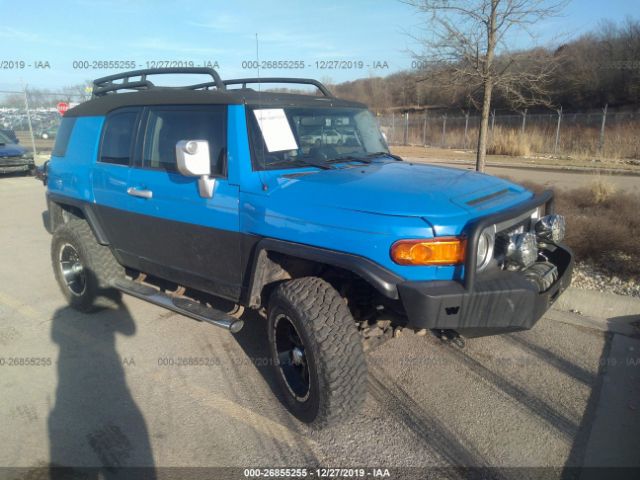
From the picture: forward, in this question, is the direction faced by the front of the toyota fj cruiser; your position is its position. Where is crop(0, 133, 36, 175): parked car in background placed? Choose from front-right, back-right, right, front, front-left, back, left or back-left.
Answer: back

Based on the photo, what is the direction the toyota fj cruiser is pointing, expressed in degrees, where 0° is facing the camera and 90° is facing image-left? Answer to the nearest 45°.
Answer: approximately 315°

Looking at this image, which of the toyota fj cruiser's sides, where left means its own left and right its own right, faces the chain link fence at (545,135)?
left

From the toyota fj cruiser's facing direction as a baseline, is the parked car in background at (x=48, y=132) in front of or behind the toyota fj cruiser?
behind

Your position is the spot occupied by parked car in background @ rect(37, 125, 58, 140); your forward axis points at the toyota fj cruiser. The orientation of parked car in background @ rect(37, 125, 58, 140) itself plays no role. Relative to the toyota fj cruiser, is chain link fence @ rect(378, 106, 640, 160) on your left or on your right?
left
